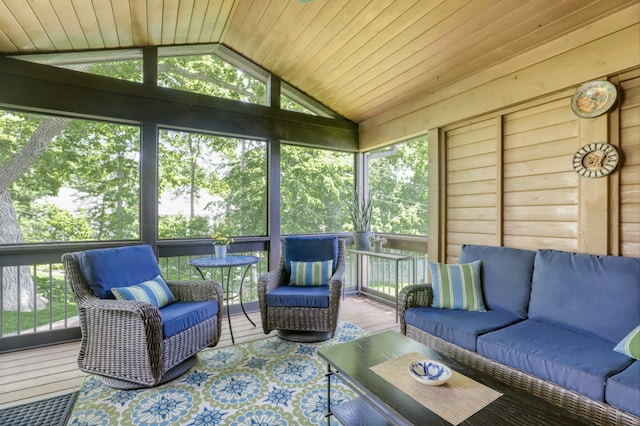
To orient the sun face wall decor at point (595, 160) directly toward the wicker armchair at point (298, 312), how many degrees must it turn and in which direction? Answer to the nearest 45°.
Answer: approximately 45° to its right

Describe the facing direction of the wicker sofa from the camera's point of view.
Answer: facing the viewer and to the left of the viewer

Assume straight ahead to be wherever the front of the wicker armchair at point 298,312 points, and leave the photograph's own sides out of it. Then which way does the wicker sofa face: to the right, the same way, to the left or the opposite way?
to the right

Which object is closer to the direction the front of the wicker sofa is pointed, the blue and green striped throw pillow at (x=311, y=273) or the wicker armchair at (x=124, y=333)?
the wicker armchair

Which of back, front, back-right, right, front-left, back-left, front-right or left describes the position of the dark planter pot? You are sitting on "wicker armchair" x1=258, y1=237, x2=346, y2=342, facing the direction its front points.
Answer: back-left

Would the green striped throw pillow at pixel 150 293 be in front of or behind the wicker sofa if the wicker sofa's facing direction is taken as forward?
in front

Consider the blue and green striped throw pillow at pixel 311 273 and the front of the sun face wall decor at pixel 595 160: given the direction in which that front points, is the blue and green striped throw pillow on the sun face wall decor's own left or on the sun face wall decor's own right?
on the sun face wall decor's own right

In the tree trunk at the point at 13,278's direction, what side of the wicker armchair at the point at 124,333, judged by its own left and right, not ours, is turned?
back

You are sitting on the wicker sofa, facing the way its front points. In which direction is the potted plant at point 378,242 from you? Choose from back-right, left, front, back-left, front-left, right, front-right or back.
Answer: right

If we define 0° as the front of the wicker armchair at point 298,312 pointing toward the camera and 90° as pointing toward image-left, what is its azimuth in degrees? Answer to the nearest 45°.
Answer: approximately 0°

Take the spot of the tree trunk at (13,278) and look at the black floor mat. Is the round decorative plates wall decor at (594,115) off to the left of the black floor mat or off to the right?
left

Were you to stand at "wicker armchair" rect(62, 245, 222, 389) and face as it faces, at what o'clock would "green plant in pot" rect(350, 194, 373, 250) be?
The green plant in pot is roughly at 10 o'clock from the wicker armchair.

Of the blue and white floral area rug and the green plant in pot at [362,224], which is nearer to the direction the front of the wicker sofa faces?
the blue and white floral area rug

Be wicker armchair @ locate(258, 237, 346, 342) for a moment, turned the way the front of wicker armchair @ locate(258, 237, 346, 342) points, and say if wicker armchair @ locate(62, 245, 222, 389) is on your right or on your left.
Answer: on your right
